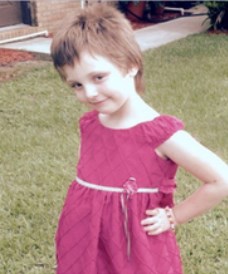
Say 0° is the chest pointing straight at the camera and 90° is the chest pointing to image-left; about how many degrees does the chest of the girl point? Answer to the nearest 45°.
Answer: approximately 45°

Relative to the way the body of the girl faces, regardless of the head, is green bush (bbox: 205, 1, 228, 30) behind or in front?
behind
